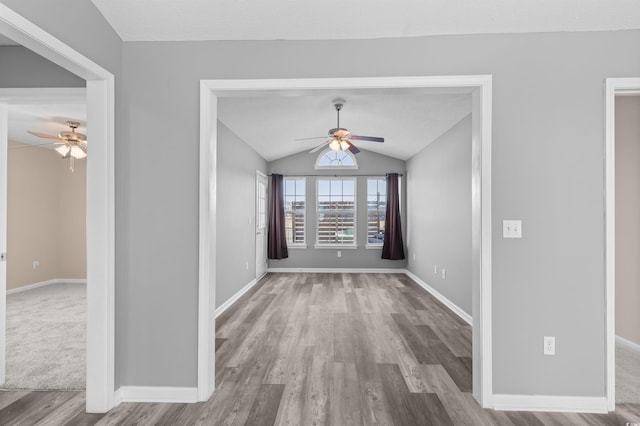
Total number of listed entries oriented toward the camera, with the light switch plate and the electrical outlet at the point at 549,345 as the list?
2

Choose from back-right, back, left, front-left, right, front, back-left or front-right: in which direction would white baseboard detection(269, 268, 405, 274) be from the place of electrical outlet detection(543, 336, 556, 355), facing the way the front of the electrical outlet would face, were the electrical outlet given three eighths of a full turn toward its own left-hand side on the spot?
left

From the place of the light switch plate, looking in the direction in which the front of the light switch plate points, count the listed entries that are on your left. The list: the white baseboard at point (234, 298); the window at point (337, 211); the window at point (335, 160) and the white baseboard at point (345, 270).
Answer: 0

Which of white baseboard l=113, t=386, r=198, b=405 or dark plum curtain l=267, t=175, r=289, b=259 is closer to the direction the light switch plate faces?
the white baseboard

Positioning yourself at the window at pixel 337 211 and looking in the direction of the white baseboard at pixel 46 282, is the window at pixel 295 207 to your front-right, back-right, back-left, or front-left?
front-right

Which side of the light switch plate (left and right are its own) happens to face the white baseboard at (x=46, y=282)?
right

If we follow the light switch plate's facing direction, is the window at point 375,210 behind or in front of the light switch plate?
behind

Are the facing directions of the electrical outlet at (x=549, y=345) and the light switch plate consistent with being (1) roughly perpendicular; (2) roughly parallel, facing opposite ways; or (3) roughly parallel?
roughly parallel

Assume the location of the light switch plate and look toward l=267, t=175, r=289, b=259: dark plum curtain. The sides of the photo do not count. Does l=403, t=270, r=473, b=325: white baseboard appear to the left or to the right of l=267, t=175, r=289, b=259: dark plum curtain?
right

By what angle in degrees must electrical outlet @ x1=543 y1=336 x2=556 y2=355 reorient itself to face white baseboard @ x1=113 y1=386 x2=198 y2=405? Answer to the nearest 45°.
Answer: approximately 45° to its right

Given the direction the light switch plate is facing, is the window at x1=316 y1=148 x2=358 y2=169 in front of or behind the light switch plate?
behind

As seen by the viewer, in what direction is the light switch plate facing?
toward the camera

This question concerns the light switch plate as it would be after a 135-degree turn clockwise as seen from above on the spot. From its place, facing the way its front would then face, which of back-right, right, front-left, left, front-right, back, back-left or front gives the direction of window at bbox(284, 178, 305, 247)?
front

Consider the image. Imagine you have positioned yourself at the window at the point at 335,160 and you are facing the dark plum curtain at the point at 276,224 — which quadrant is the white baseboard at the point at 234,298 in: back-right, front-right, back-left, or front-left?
front-left

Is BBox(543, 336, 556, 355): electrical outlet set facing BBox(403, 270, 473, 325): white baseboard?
no

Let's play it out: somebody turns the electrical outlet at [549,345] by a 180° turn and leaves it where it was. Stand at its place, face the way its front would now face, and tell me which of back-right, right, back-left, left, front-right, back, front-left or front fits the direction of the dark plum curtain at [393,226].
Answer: front-left

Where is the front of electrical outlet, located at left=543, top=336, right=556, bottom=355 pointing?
toward the camera
